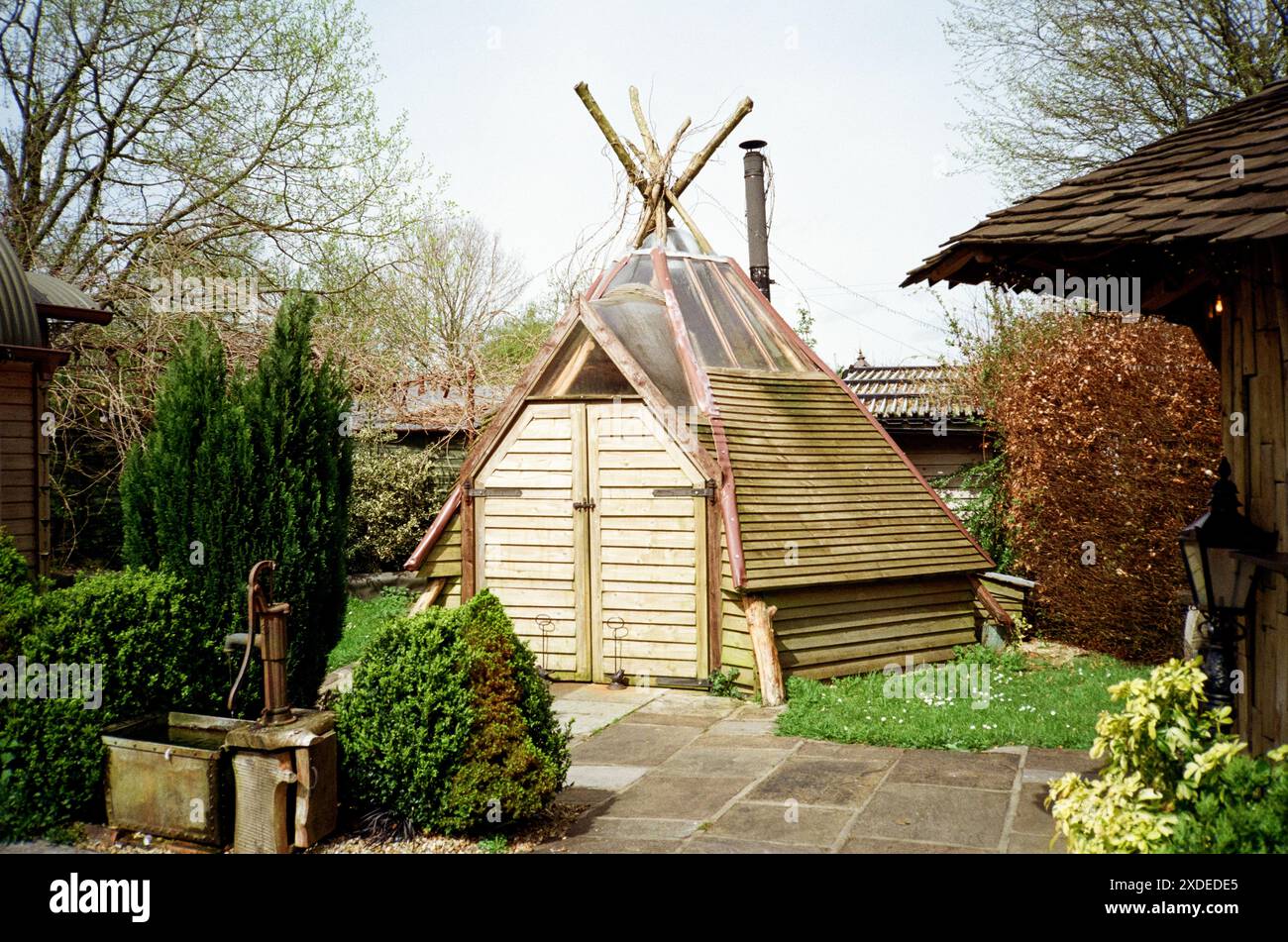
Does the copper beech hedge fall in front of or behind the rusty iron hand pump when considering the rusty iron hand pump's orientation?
behind

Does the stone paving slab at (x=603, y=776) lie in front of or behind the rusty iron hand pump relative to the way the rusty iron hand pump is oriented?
behind

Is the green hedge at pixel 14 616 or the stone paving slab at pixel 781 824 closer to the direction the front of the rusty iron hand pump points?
the green hedge

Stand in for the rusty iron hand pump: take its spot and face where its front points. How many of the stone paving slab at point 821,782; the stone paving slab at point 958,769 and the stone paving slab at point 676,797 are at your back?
3

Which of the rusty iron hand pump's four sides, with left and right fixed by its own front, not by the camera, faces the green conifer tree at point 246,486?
right

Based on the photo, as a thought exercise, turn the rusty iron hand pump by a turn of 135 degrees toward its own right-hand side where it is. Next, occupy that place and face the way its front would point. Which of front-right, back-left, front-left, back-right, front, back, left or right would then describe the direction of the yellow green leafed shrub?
right

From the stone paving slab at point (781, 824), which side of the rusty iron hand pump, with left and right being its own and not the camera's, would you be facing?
back

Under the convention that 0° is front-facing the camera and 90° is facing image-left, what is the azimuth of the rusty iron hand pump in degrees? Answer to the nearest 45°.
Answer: approximately 90°

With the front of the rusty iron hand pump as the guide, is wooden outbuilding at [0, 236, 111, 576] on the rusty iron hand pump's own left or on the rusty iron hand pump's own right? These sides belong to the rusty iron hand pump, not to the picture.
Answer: on the rusty iron hand pump's own right

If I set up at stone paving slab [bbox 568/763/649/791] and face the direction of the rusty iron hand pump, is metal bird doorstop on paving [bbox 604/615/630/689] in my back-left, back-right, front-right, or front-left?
back-right

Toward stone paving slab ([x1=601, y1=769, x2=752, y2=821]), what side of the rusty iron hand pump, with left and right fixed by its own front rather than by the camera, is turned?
back

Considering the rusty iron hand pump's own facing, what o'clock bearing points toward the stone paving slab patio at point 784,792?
The stone paving slab patio is roughly at 6 o'clock from the rusty iron hand pump.

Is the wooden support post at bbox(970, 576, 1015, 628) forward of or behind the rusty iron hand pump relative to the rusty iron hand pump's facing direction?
behind

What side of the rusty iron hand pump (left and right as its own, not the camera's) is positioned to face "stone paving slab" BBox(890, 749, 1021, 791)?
back
